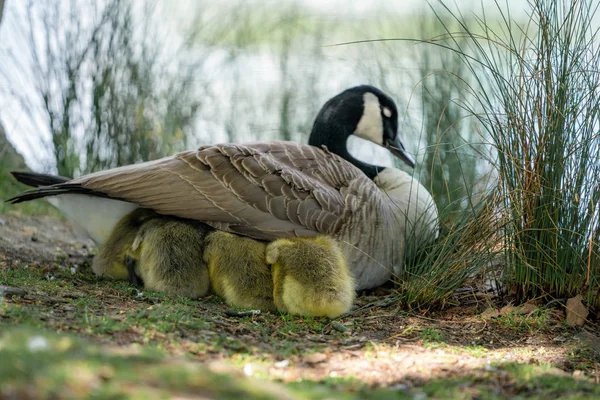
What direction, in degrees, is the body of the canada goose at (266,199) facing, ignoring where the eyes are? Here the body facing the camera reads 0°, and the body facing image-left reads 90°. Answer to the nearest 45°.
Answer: approximately 270°

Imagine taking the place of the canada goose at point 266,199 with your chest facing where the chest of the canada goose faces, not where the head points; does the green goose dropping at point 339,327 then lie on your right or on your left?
on your right

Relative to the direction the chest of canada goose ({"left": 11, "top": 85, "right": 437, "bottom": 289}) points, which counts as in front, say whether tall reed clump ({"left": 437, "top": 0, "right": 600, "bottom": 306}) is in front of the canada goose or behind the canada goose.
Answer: in front

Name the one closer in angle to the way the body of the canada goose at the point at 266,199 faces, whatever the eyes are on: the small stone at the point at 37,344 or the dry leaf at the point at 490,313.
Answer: the dry leaf

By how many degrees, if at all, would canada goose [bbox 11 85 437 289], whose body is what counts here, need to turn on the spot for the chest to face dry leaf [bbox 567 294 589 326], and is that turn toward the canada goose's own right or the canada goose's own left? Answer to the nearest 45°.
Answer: approximately 45° to the canada goose's own right

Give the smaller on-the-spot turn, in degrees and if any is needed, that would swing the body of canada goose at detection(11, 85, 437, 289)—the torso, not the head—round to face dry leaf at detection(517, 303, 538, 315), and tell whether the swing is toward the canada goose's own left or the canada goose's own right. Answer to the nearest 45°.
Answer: approximately 45° to the canada goose's own right

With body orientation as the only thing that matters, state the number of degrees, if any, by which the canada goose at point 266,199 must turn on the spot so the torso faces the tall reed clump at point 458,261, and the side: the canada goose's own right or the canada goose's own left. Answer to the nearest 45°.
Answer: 0° — it already faces it

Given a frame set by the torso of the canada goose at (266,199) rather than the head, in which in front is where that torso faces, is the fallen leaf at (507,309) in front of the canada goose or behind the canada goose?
in front

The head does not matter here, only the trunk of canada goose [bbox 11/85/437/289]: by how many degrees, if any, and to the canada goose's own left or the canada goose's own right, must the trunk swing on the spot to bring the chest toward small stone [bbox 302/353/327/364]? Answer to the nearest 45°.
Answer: approximately 90° to the canada goose's own right

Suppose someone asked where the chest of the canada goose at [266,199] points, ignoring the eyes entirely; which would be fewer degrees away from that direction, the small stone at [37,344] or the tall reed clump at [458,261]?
the tall reed clump

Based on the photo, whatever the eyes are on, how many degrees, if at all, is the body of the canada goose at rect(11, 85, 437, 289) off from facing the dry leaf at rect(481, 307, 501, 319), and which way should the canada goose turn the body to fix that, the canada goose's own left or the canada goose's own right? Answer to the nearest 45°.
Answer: approximately 45° to the canada goose's own right

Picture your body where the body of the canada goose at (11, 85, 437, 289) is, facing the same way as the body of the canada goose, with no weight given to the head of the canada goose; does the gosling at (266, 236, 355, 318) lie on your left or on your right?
on your right
